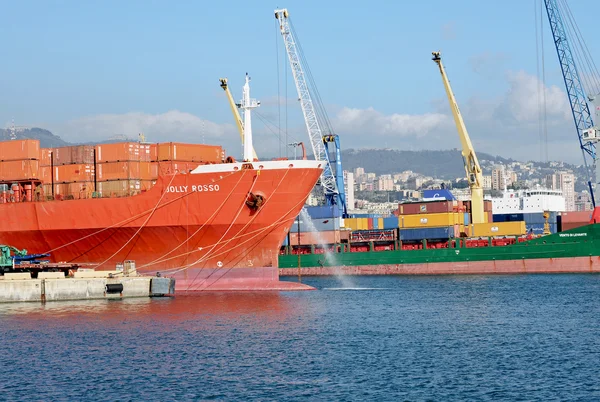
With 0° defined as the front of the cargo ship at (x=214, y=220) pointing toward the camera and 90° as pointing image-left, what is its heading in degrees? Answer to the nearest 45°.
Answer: approximately 270°

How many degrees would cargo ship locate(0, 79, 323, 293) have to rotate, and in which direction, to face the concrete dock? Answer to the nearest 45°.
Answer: approximately 180°
